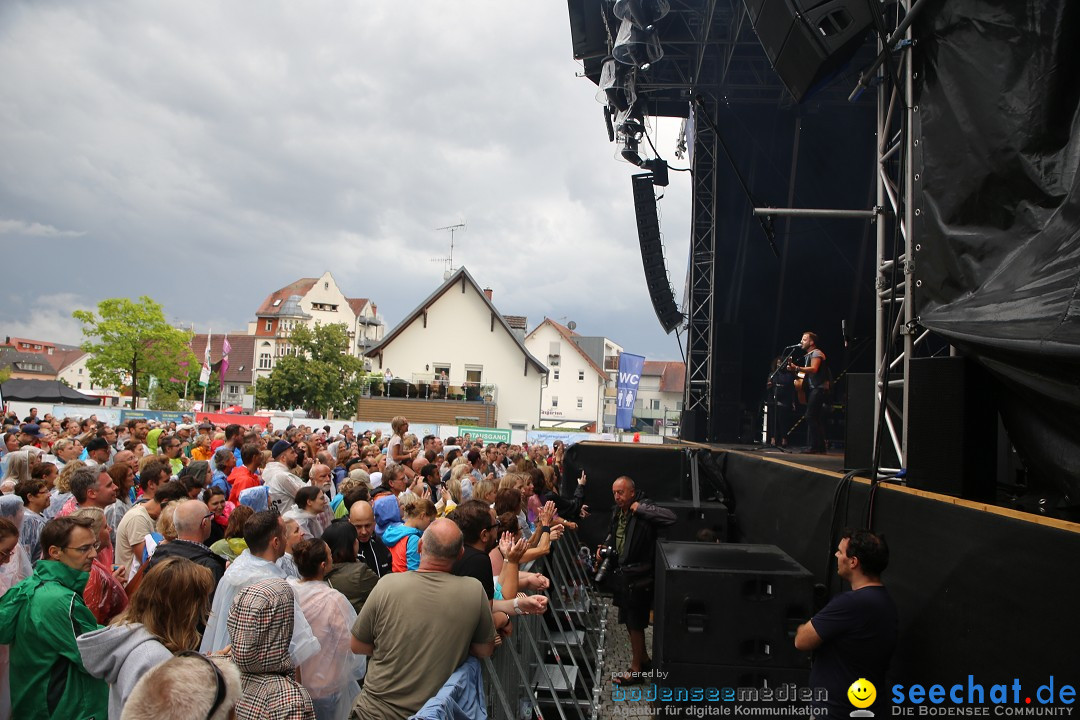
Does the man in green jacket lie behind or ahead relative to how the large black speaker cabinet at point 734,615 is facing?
ahead

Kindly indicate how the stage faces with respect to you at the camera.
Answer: facing the viewer and to the left of the viewer

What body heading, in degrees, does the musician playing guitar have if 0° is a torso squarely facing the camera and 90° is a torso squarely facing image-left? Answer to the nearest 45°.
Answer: approximately 90°

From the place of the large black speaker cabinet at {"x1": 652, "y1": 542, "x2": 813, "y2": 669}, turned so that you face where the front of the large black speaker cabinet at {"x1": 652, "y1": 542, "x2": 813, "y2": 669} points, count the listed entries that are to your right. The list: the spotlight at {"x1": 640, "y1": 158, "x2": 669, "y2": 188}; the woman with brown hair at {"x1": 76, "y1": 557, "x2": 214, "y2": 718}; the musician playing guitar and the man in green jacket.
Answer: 2

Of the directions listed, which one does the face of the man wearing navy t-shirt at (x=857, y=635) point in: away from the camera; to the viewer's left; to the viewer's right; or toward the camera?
to the viewer's left

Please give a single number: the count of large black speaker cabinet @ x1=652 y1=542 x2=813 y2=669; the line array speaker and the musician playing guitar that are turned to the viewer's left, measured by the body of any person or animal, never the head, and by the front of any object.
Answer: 3

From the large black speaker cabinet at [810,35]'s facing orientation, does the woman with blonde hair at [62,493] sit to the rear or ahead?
ahead

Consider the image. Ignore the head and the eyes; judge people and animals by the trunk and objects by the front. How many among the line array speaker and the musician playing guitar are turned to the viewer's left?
2

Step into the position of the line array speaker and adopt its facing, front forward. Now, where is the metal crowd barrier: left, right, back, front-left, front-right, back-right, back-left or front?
left

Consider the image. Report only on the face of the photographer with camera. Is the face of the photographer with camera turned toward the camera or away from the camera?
toward the camera

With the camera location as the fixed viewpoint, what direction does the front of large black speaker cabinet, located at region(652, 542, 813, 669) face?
facing to the left of the viewer

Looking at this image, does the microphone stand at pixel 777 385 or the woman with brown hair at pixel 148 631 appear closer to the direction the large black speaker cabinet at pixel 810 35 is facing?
the woman with brown hair

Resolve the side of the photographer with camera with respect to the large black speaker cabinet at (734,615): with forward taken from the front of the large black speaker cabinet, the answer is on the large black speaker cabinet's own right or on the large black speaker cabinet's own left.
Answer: on the large black speaker cabinet's own right

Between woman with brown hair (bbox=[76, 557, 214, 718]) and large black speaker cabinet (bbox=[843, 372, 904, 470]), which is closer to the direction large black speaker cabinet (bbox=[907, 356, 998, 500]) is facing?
the woman with brown hair

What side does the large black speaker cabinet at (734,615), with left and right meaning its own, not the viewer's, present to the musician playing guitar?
right

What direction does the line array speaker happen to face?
to the viewer's left
